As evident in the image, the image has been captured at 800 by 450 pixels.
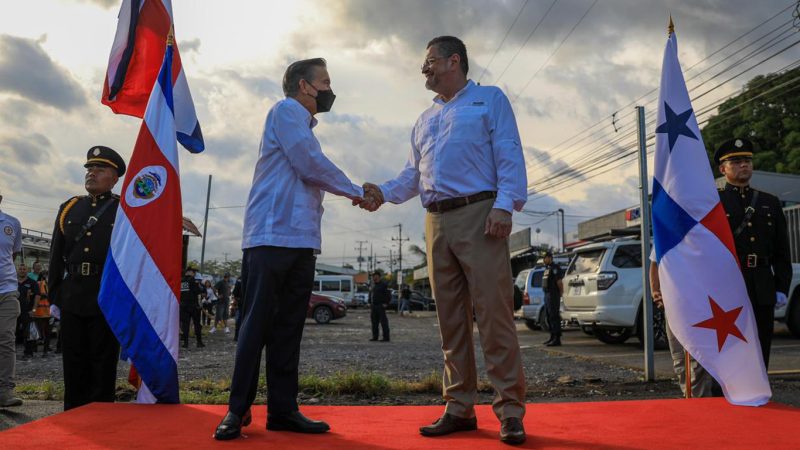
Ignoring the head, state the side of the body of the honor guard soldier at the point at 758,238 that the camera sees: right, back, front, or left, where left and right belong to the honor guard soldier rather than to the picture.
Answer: front

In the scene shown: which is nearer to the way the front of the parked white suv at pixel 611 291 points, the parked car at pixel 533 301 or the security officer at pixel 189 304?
the parked car

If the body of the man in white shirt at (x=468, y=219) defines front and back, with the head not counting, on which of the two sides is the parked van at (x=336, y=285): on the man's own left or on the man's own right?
on the man's own right

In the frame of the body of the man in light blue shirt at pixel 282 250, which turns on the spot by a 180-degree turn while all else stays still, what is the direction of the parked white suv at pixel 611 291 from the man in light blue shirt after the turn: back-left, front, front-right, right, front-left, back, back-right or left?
back-right

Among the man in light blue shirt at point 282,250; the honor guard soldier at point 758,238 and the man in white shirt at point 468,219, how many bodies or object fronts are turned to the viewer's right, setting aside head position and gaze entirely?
1

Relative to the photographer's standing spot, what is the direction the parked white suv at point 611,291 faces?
facing away from the viewer and to the right of the viewer

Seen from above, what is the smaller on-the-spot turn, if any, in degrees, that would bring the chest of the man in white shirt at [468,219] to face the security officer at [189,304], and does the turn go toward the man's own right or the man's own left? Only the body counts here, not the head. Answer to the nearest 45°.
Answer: approximately 90° to the man's own right

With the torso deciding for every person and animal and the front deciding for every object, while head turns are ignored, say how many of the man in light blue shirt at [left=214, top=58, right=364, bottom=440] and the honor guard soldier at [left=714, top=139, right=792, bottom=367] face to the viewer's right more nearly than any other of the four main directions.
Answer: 1

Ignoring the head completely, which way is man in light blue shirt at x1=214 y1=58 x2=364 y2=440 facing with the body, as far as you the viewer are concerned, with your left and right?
facing to the right of the viewer

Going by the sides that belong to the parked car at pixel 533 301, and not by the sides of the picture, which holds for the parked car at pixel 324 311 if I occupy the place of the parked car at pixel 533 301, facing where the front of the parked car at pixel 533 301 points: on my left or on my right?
on my left

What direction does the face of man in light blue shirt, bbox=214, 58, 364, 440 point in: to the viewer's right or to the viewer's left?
to the viewer's right

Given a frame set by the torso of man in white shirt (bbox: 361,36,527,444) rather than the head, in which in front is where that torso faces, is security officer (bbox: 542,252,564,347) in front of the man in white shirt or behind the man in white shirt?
behind

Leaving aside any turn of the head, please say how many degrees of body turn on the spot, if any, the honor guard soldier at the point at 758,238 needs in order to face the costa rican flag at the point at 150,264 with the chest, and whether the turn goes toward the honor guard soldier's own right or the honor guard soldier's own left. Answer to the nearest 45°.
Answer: approximately 45° to the honor guard soldier's own right

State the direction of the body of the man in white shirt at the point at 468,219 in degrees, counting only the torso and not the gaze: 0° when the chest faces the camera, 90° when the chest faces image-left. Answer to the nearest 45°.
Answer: approximately 45°

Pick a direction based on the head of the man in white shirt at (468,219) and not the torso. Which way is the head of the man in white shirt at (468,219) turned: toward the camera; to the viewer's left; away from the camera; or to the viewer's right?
to the viewer's left

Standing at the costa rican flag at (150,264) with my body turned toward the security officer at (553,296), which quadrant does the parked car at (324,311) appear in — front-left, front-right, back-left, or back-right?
front-left
